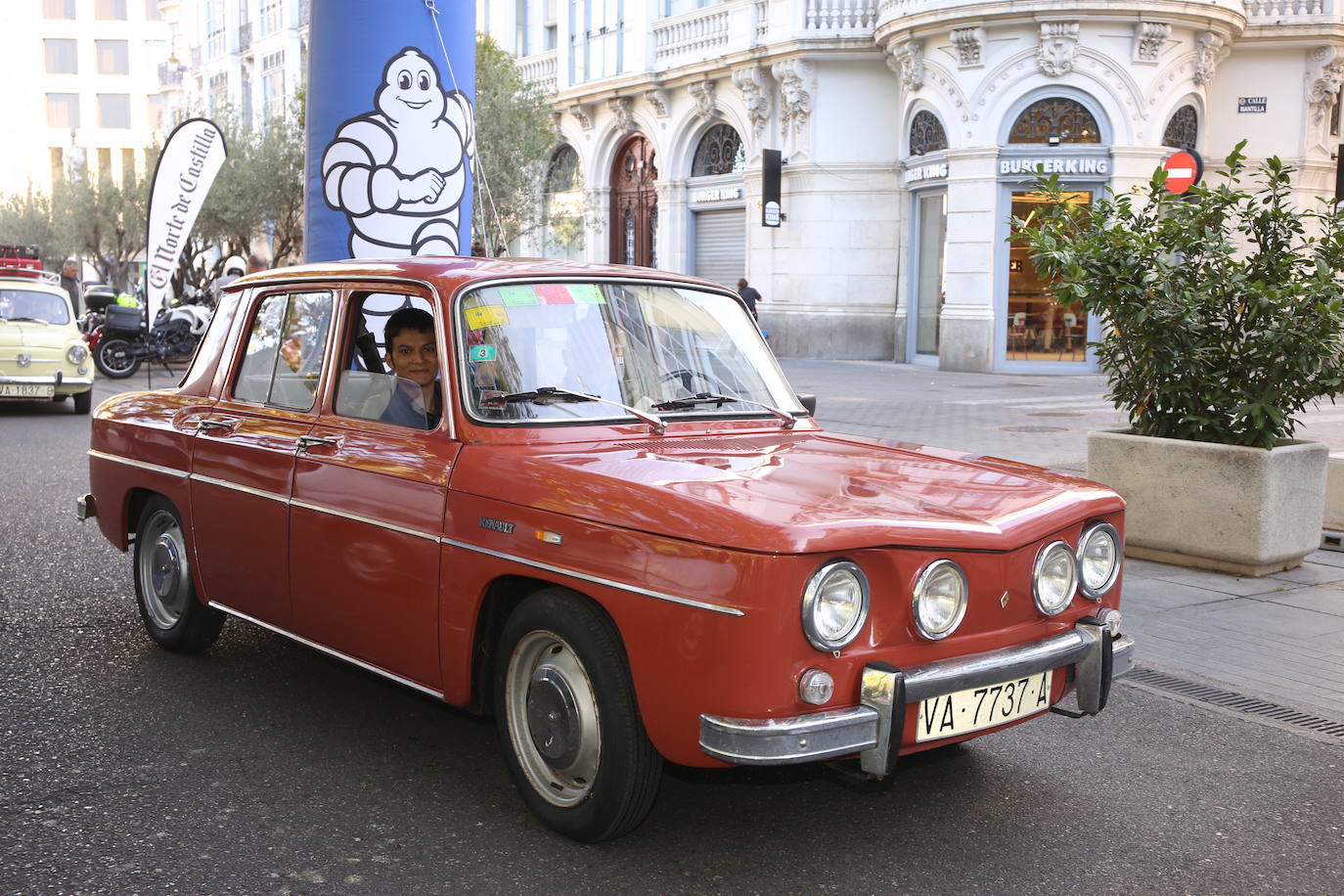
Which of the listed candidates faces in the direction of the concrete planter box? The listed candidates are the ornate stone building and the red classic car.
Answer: the ornate stone building

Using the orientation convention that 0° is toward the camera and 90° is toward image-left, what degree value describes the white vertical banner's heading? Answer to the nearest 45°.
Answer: approximately 0°

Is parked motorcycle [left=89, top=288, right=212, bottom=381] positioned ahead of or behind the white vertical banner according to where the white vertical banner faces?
behind

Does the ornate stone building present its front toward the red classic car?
yes

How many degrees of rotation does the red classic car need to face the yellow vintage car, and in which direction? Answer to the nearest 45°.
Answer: approximately 180°

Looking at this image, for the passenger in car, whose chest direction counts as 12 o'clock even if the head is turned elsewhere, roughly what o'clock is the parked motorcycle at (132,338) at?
The parked motorcycle is roughly at 7 o'clock from the passenger in car.

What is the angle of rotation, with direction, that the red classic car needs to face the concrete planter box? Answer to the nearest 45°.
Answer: approximately 90° to its left

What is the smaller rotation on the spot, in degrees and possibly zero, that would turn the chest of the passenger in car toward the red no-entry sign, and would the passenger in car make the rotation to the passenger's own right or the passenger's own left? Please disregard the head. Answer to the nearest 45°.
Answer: approximately 90° to the passenger's own left

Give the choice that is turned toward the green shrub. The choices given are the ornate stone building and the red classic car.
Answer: the ornate stone building

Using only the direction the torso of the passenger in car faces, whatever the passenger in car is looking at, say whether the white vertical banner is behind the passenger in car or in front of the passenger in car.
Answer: behind
